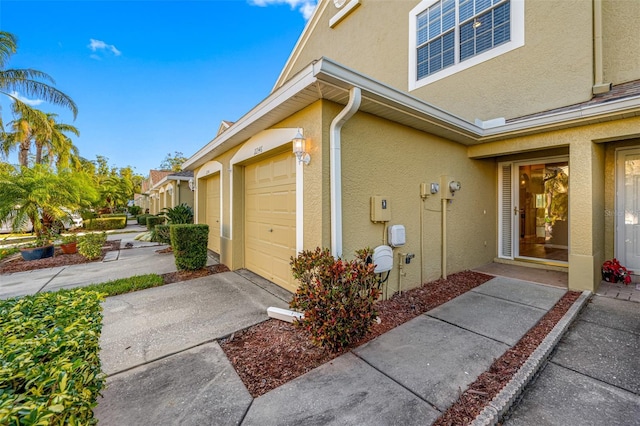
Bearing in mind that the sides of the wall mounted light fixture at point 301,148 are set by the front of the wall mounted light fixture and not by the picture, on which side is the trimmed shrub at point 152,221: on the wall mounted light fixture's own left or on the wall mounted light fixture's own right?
on the wall mounted light fixture's own right

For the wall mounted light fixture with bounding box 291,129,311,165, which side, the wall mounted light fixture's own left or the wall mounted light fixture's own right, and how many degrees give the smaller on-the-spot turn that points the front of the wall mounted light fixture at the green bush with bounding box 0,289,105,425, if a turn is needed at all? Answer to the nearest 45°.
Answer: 0° — it already faces it

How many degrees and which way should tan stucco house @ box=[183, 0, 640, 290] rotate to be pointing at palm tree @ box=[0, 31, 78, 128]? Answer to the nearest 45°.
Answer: approximately 45° to its right

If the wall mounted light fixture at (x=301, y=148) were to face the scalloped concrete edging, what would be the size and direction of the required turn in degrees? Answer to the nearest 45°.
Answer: approximately 90° to its left

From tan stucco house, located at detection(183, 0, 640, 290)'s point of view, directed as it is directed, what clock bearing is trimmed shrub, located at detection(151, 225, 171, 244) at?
The trimmed shrub is roughly at 2 o'clock from the tan stucco house.

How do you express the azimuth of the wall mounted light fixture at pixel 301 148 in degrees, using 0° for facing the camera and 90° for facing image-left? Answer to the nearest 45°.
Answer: approximately 45°

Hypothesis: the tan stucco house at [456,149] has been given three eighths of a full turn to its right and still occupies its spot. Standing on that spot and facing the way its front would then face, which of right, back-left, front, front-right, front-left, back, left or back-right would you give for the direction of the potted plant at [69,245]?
left

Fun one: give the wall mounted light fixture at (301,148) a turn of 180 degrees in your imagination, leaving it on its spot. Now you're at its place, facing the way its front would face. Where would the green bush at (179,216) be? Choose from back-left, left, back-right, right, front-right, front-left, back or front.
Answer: left
